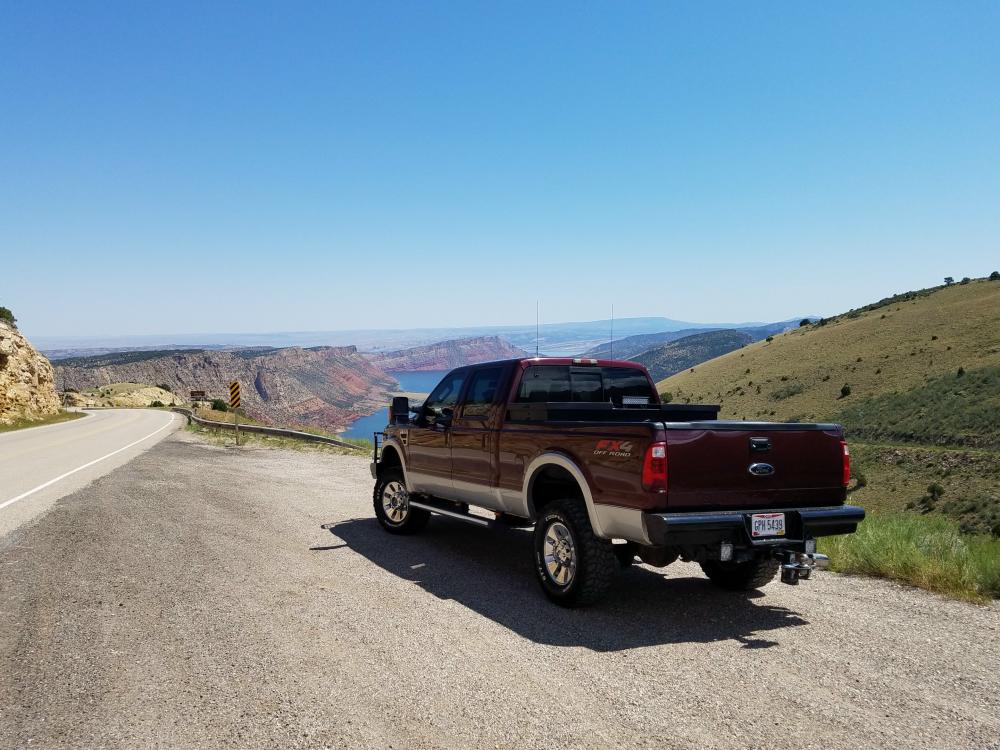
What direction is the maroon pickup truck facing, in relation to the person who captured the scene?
facing away from the viewer and to the left of the viewer
